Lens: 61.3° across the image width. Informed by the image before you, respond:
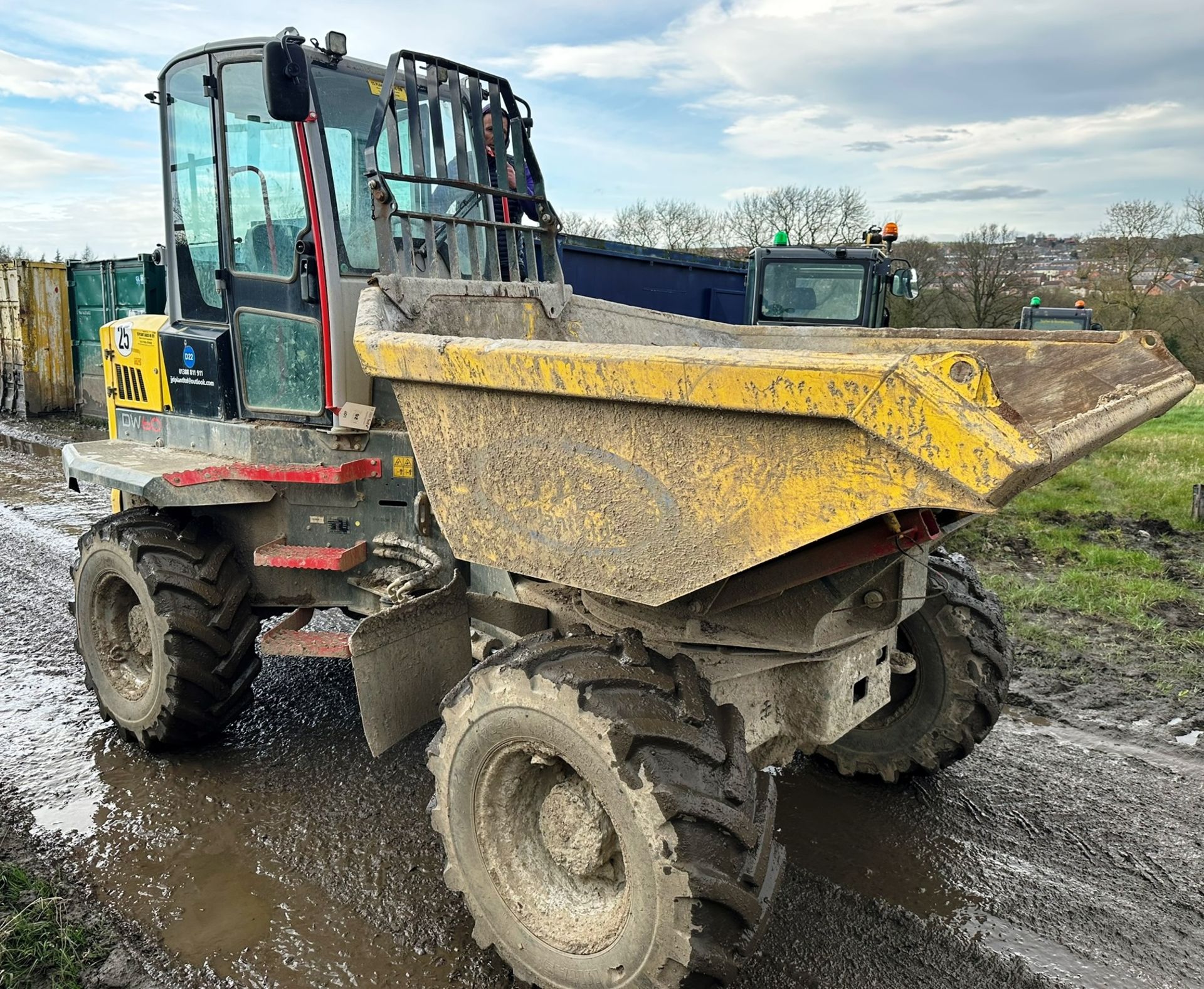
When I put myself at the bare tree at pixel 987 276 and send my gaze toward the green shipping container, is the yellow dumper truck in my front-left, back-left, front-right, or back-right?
front-left

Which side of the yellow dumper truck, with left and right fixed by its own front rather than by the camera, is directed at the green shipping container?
back

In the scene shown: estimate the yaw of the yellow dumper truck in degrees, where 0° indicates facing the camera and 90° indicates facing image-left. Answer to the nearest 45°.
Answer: approximately 315°

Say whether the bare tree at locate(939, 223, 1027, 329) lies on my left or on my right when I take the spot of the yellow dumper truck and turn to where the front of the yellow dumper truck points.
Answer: on my left

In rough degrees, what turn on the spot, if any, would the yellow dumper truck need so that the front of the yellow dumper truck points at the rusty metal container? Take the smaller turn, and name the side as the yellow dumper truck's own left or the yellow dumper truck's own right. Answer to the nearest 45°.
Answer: approximately 180°

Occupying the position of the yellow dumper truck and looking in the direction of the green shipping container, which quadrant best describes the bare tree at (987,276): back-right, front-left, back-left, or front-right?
front-right
